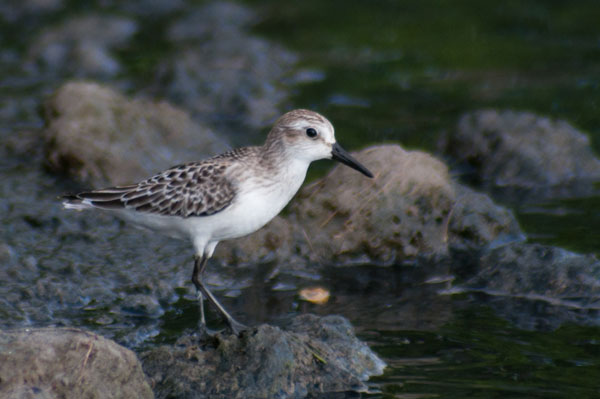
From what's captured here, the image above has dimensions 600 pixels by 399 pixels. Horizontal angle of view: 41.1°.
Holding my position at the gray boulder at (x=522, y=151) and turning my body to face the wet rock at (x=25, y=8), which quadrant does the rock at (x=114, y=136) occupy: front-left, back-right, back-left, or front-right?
front-left

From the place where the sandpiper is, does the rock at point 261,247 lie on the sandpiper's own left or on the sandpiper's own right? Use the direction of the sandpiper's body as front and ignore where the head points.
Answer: on the sandpiper's own left

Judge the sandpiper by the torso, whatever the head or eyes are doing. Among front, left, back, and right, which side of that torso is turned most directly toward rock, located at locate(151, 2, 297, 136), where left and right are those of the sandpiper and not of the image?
left

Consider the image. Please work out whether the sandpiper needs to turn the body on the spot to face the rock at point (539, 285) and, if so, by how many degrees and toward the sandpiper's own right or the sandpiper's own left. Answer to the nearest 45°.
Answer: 0° — it already faces it

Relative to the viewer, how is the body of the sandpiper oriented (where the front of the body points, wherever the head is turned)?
to the viewer's right

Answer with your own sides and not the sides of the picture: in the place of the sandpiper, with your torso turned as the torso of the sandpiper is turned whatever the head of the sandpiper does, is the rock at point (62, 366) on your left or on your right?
on your right

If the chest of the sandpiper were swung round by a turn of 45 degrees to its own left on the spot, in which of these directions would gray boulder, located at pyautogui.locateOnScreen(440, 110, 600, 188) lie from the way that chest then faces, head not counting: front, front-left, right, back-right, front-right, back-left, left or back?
front

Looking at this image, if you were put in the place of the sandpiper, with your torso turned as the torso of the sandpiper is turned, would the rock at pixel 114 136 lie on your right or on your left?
on your left

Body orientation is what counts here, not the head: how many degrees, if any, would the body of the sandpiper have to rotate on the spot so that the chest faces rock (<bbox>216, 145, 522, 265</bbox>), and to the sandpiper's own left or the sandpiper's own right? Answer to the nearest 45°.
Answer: approximately 45° to the sandpiper's own left
